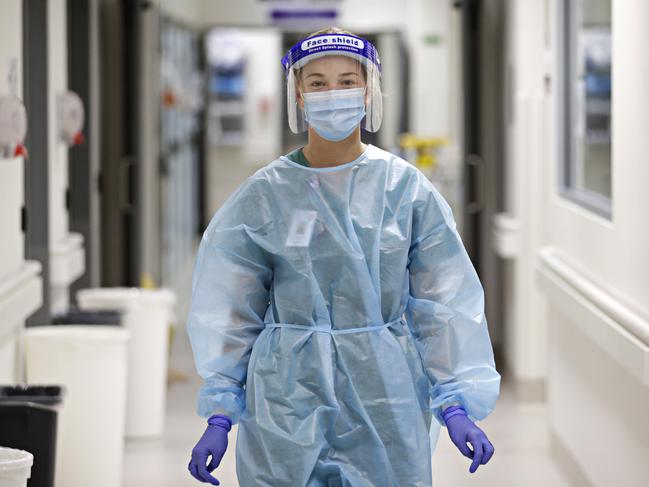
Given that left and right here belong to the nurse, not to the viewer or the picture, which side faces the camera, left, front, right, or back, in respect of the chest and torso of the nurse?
front

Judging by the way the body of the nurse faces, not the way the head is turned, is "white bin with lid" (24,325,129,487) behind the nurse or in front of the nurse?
behind

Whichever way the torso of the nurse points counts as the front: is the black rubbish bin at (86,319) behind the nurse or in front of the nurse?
behind

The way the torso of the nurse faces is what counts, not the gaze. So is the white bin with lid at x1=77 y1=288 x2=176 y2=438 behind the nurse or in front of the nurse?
behind

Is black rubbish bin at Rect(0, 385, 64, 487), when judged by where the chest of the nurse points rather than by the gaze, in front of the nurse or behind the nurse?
behind

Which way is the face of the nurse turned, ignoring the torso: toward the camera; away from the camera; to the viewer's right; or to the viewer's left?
toward the camera
